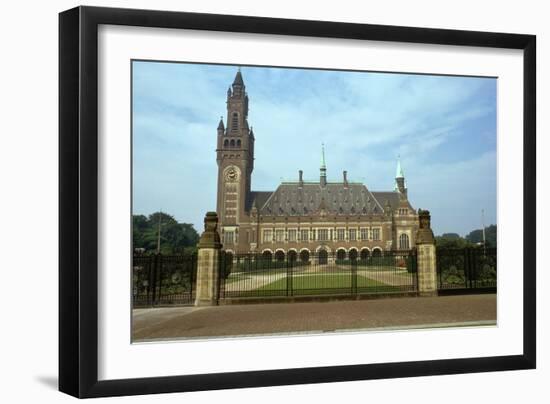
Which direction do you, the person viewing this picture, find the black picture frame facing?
facing the viewer and to the right of the viewer
